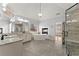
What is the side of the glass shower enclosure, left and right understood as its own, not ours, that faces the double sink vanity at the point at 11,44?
front

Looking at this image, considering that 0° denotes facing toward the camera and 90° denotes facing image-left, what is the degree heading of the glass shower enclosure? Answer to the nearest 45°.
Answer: approximately 45°
